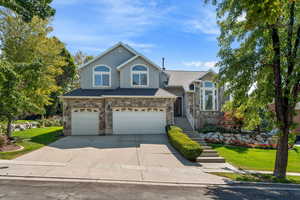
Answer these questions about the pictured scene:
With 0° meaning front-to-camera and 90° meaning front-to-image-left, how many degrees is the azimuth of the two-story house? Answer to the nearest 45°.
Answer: approximately 0°

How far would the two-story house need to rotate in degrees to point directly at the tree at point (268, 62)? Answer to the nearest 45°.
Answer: approximately 45° to its left

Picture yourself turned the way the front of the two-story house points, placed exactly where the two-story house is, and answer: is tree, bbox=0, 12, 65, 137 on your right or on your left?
on your right

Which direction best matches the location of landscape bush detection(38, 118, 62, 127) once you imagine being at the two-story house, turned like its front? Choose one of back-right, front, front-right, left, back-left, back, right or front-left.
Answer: back-right
